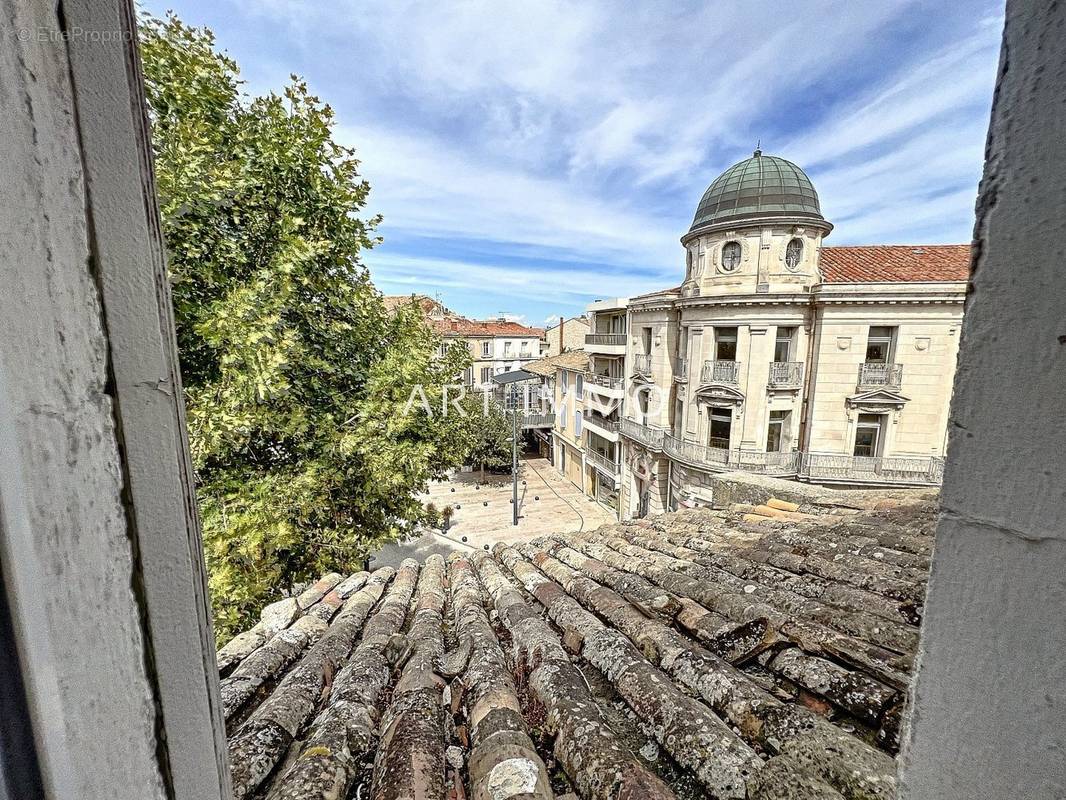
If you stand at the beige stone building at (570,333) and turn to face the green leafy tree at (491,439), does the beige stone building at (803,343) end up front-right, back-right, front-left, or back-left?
front-left

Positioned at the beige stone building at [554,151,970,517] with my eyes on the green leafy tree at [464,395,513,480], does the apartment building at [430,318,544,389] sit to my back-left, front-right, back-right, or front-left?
front-right

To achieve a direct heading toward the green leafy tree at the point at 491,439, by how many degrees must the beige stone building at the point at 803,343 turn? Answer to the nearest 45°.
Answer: approximately 45° to its right

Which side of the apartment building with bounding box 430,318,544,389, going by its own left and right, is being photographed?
front

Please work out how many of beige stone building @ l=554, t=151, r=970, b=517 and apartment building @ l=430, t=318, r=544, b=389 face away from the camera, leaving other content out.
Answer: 0

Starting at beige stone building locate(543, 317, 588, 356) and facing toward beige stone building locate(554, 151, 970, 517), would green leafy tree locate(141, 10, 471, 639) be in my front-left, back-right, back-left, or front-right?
front-right

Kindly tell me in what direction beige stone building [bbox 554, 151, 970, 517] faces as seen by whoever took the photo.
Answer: facing the viewer and to the left of the viewer

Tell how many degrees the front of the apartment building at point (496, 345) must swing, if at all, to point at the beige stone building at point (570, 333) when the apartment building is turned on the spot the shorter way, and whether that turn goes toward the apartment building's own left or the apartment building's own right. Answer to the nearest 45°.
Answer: approximately 45° to the apartment building's own left

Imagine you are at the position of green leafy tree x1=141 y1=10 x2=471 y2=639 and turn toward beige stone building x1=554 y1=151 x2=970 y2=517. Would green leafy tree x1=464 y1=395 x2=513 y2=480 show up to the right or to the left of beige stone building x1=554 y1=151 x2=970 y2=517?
left

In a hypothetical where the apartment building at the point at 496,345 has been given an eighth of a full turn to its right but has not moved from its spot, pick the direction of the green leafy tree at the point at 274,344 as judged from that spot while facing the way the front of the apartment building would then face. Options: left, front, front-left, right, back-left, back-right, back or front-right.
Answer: front-left

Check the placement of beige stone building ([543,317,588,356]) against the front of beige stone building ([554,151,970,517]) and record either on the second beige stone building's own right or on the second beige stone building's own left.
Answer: on the second beige stone building's own right

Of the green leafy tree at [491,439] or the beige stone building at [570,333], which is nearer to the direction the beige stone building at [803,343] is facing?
the green leafy tree

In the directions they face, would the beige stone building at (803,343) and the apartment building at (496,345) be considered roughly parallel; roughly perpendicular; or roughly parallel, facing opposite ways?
roughly parallel

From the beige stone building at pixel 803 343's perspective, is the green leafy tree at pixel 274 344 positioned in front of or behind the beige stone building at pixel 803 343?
in front

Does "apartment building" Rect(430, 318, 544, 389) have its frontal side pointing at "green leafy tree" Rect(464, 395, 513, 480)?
yes
